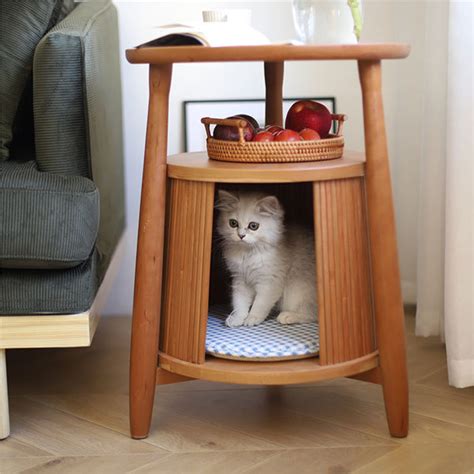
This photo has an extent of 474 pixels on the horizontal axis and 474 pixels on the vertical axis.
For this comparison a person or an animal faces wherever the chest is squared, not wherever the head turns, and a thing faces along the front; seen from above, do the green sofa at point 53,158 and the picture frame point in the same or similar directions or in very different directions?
same or similar directions

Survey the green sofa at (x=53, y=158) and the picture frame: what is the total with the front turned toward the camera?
2

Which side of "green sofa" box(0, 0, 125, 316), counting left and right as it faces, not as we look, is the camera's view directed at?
front

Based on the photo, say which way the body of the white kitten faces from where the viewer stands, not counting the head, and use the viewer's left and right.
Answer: facing the viewer and to the left of the viewer

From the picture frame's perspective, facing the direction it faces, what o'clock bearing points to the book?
The book is roughly at 12 o'clock from the picture frame.

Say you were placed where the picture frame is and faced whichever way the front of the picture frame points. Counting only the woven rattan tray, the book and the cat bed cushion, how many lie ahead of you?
3

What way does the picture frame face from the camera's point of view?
toward the camera
